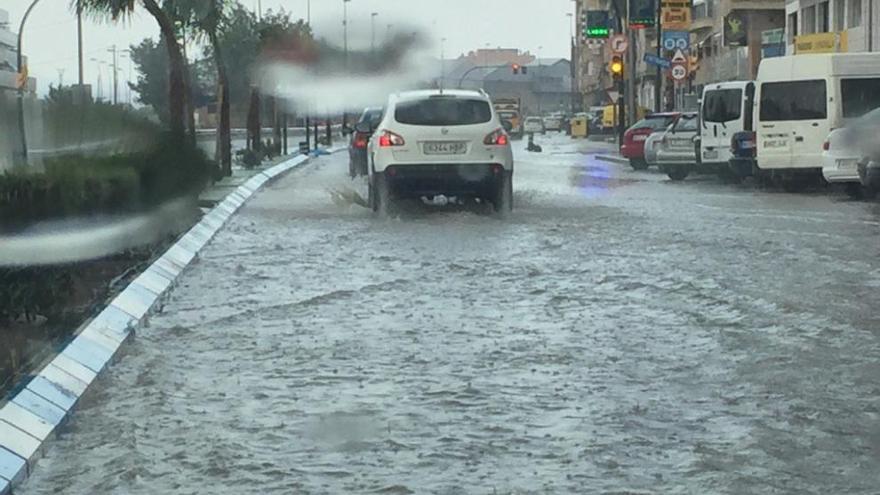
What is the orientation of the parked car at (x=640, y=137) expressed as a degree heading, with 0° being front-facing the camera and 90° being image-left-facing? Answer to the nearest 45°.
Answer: approximately 225°

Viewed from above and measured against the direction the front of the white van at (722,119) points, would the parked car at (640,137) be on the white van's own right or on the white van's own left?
on the white van's own left

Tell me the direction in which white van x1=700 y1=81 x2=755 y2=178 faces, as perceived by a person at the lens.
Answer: facing away from the viewer and to the right of the viewer

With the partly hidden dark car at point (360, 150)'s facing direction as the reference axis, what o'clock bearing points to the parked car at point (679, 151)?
The parked car is roughly at 3 o'clock from the partly hidden dark car.

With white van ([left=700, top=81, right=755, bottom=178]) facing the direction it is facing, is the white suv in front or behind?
behind

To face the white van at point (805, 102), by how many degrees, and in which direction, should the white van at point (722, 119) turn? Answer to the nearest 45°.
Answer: approximately 135° to its right

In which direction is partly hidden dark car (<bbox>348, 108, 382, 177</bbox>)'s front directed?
away from the camera

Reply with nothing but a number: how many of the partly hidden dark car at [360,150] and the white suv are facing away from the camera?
2

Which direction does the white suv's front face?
away from the camera

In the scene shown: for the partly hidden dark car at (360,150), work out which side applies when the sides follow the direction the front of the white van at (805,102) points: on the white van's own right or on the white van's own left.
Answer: on the white van's own left

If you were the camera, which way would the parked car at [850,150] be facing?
facing away from the viewer and to the right of the viewer

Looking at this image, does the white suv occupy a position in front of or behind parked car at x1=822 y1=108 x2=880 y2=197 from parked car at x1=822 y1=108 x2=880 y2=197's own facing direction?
behind

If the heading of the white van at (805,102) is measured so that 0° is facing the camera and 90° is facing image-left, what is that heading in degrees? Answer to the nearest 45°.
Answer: approximately 225°

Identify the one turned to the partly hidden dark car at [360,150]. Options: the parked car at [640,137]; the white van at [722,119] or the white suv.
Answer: the white suv
